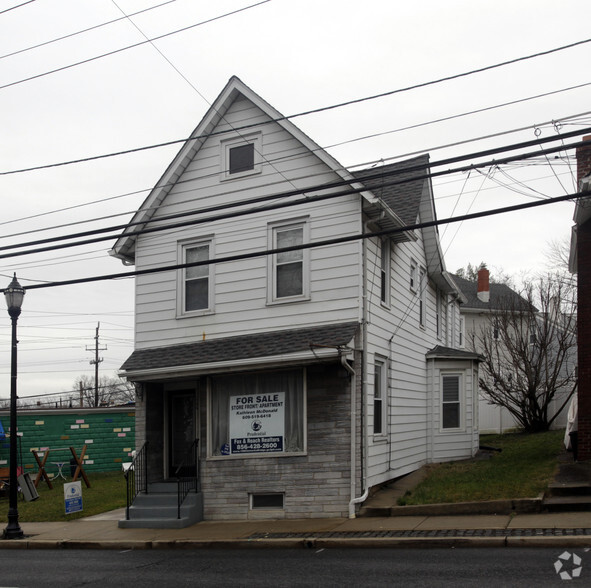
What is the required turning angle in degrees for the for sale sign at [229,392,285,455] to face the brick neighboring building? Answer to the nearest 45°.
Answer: approximately 90° to its left

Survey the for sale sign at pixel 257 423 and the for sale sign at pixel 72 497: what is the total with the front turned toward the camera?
2

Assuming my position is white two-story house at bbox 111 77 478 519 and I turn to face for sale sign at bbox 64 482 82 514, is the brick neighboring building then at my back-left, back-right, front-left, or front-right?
back-left

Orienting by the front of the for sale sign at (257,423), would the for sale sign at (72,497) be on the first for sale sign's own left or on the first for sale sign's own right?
on the first for sale sign's own right

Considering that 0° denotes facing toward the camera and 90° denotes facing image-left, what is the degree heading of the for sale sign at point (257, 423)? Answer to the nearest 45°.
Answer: approximately 0°

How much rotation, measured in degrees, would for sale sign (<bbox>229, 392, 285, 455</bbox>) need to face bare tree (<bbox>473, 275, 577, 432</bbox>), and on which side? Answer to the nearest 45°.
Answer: approximately 135° to its left

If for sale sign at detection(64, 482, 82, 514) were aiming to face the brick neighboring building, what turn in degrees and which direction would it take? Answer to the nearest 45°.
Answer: approximately 45° to its left
